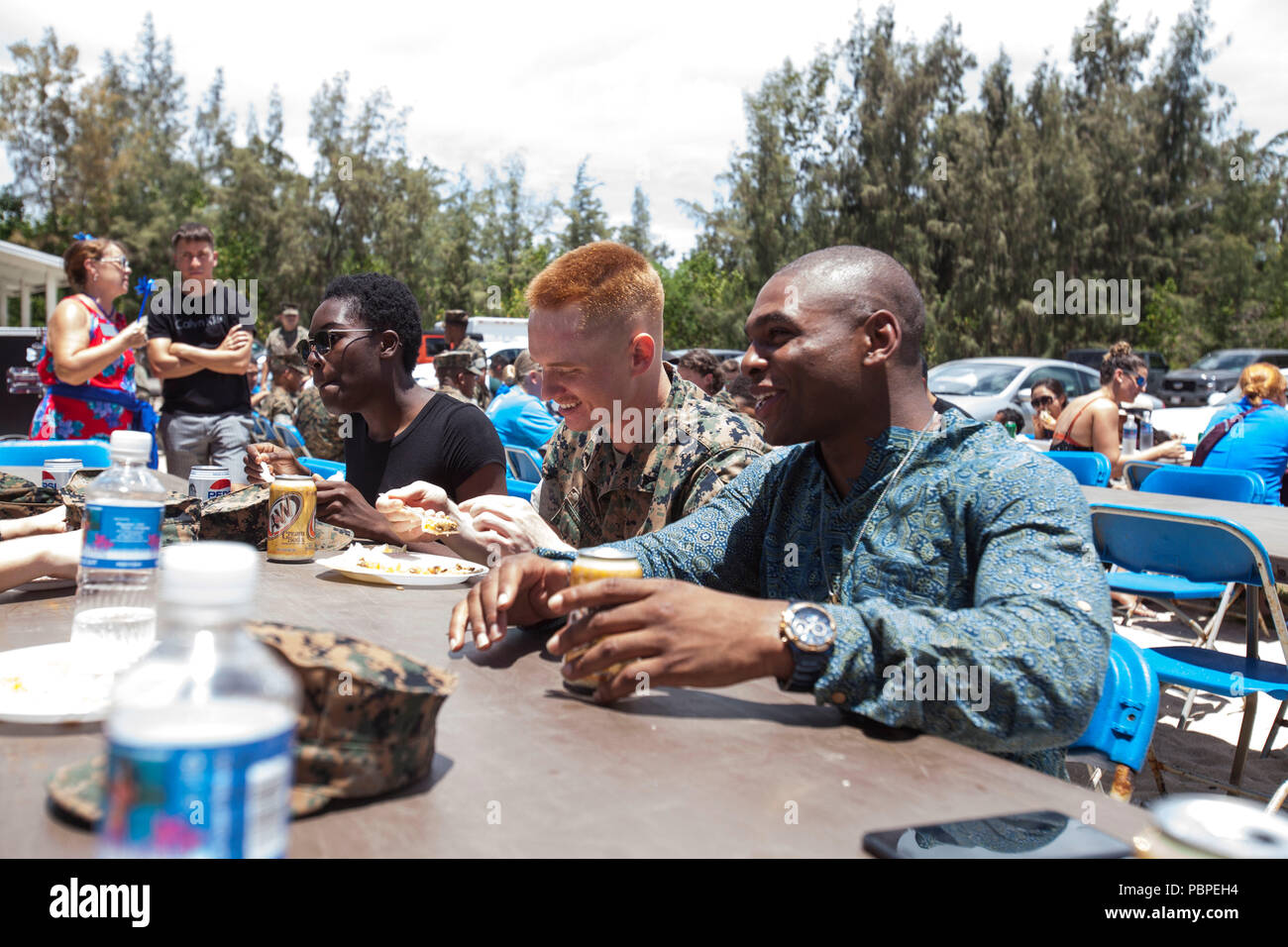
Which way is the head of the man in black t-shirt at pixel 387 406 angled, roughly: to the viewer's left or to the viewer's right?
to the viewer's left

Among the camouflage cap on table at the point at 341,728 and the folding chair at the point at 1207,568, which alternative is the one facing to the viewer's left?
the camouflage cap on table

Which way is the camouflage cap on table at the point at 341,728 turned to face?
to the viewer's left

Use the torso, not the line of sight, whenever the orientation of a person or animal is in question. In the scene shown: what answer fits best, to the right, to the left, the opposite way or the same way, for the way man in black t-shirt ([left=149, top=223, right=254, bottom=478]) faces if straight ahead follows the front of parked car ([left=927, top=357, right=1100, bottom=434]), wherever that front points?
to the left

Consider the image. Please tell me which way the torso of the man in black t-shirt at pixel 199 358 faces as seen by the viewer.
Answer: toward the camera

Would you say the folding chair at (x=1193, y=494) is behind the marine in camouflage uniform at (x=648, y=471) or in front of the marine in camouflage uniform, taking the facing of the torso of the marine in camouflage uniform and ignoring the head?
behind

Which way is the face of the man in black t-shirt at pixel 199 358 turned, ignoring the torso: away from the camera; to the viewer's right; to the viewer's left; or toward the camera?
toward the camera

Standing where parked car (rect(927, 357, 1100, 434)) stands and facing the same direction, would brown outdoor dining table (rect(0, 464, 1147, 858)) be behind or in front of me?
in front

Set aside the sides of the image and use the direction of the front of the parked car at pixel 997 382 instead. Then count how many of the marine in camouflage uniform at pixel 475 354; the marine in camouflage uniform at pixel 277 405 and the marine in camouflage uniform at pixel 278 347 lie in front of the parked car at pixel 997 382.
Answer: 3

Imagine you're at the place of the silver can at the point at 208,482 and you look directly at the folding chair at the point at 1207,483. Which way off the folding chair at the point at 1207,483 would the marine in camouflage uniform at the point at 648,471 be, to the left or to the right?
right

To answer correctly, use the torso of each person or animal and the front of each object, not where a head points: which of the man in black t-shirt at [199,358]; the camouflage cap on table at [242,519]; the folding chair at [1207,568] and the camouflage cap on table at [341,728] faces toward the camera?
the man in black t-shirt
